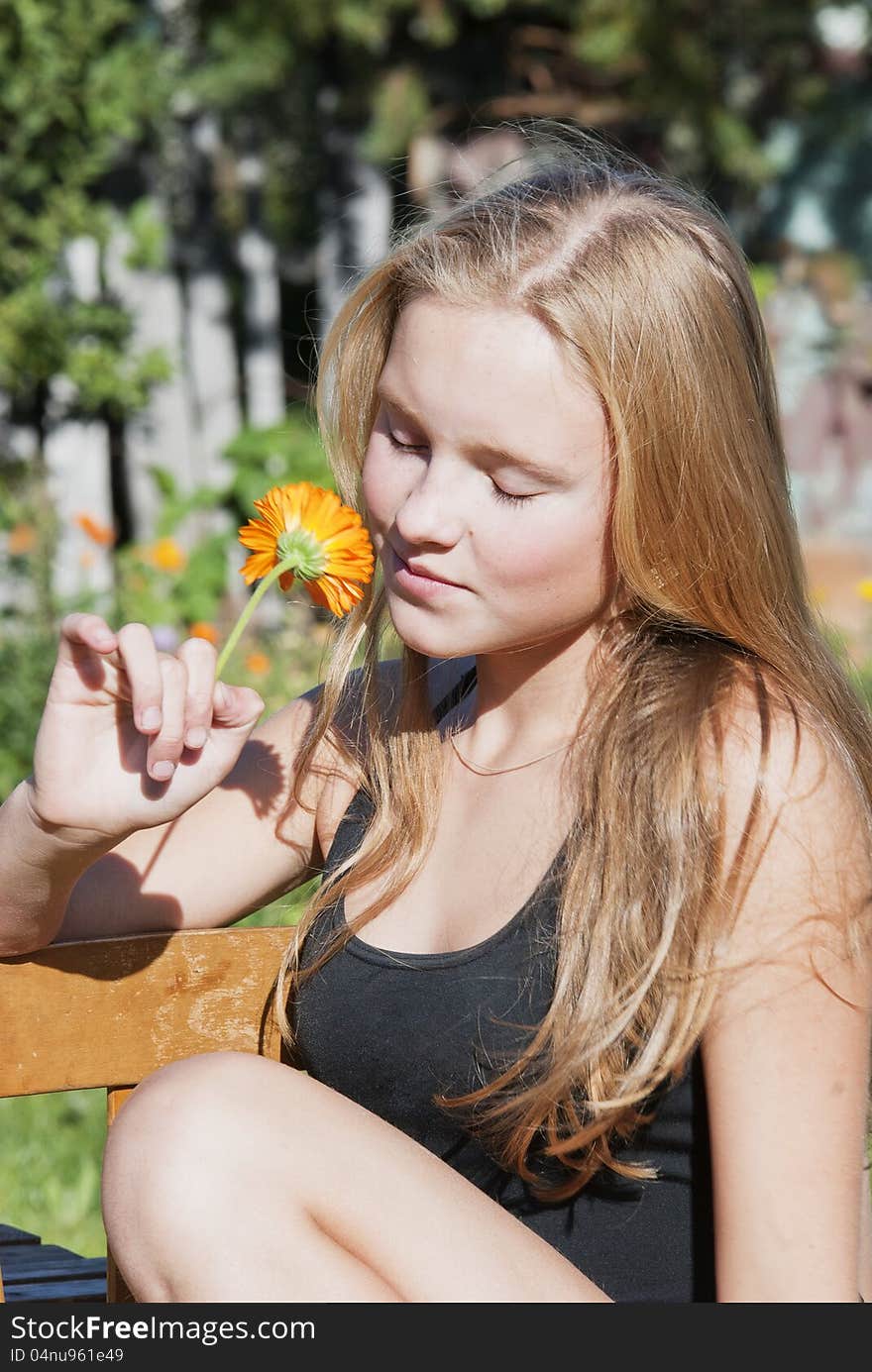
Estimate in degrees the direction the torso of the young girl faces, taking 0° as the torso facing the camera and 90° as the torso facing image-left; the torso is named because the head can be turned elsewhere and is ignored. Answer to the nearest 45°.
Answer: approximately 45°

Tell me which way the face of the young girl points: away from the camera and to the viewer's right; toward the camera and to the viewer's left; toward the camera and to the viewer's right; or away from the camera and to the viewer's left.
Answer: toward the camera and to the viewer's left
